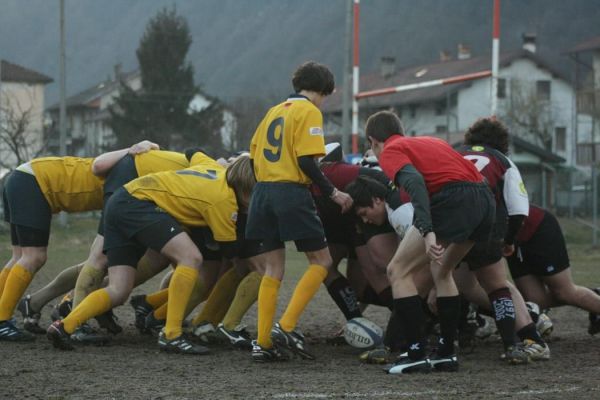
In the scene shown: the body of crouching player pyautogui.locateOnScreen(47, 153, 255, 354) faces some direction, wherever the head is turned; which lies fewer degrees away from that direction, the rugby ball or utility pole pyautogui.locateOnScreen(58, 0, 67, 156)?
the rugby ball

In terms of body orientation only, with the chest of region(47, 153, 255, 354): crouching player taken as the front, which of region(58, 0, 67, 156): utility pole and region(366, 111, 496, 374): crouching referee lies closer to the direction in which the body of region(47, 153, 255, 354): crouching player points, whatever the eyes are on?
the crouching referee

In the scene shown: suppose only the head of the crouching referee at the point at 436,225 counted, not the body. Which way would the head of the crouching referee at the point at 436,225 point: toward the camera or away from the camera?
away from the camera

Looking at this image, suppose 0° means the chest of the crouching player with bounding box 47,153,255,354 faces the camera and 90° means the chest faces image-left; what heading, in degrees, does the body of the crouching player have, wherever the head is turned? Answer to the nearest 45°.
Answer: approximately 270°

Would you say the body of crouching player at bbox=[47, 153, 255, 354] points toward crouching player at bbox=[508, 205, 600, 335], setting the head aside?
yes

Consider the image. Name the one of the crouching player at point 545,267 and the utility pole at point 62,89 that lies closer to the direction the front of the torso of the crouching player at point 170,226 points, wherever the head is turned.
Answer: the crouching player

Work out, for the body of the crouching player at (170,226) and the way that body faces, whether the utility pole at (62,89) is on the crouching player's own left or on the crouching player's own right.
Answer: on the crouching player's own left

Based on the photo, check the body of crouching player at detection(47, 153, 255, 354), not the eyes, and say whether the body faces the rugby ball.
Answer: yes

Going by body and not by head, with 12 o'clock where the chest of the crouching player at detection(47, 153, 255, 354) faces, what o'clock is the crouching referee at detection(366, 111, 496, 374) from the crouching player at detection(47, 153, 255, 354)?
the crouching referee at detection(366, 111, 496, 374) is roughly at 1 o'clock from the crouching player at detection(47, 153, 255, 354).
